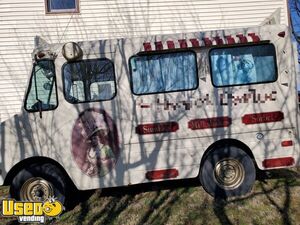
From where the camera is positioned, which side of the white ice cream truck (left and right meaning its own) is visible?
left
